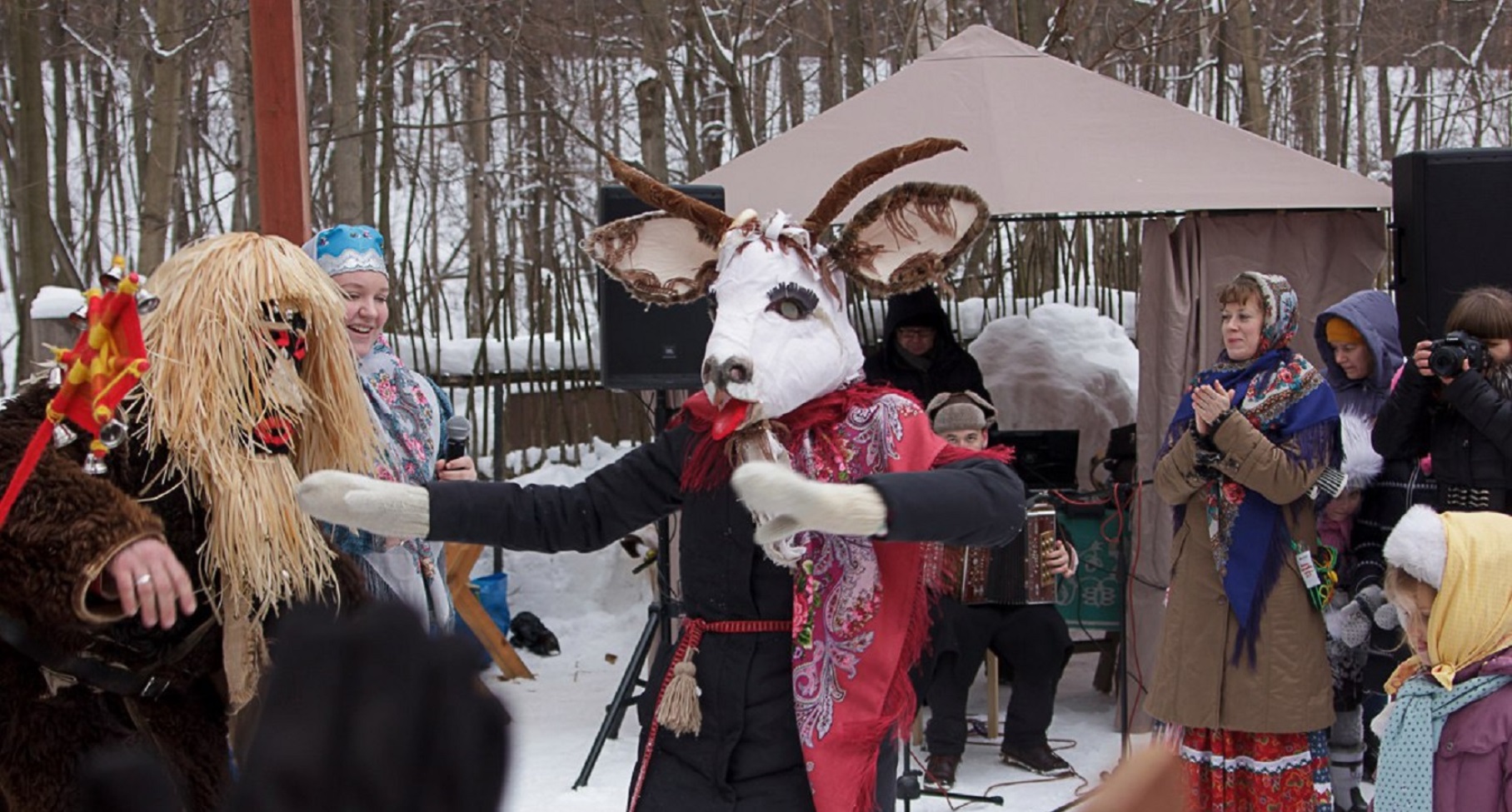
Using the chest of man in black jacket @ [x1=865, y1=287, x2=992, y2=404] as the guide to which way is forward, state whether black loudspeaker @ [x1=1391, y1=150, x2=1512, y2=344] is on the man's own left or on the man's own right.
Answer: on the man's own left

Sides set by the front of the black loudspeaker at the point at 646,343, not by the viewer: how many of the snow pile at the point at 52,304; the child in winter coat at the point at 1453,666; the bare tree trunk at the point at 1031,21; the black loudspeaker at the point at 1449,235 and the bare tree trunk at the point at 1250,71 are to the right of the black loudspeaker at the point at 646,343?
1

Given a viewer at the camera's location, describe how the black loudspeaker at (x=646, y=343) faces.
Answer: facing the viewer

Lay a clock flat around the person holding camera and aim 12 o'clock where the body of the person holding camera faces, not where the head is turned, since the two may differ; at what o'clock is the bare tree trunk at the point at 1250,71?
The bare tree trunk is roughly at 4 o'clock from the person holding camera.

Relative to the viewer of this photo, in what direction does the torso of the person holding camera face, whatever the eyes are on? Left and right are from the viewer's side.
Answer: facing the viewer and to the left of the viewer

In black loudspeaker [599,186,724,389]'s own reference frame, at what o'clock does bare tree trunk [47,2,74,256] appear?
The bare tree trunk is roughly at 5 o'clock from the black loudspeaker.

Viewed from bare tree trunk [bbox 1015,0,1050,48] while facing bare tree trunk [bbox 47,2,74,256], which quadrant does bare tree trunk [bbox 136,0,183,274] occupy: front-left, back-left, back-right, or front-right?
front-left

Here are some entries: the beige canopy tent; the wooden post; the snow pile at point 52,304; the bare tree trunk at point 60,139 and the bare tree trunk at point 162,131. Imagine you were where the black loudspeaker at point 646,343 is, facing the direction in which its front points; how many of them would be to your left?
1

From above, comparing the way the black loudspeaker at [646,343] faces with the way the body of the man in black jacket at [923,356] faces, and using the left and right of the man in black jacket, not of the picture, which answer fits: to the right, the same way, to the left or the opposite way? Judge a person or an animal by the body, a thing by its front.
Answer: the same way

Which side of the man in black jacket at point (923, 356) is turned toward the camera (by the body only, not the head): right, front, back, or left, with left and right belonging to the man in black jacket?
front

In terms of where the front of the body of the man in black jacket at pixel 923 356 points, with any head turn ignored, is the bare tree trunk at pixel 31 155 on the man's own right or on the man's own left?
on the man's own right

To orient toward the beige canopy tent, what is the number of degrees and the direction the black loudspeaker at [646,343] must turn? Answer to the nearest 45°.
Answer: approximately 90° to its left

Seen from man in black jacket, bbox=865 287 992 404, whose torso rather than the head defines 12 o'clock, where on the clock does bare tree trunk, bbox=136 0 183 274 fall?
The bare tree trunk is roughly at 4 o'clock from the man in black jacket.

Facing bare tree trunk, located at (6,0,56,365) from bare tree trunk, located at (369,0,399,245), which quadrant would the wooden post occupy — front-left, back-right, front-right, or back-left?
front-left

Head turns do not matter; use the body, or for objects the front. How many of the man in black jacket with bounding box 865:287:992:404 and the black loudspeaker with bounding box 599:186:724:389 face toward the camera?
2

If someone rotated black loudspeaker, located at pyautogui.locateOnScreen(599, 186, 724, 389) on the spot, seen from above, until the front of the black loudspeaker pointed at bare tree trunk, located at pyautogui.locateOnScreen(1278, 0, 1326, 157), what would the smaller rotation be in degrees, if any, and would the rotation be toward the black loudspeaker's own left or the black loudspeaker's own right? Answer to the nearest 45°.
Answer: approximately 135° to the black loudspeaker's own left

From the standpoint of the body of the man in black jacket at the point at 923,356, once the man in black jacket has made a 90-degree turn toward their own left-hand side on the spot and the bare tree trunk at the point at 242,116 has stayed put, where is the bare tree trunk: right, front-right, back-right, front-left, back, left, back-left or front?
back-left

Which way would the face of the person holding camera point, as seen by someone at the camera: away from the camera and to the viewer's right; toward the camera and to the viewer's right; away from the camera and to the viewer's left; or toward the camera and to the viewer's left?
toward the camera and to the viewer's left

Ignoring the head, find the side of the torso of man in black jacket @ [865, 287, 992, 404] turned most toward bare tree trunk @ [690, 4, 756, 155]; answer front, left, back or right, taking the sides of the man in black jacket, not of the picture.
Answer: back

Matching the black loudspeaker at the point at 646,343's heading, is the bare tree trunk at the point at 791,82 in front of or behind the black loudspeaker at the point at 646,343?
behind

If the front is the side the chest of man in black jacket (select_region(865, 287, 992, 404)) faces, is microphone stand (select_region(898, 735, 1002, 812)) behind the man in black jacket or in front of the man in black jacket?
in front
